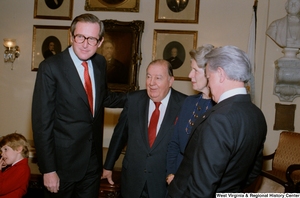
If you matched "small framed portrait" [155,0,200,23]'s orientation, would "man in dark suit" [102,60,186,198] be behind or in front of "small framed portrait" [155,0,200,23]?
in front

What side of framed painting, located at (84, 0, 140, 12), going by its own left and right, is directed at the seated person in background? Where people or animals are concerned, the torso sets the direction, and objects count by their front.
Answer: front

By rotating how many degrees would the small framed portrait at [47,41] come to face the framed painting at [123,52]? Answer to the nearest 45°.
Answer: approximately 45° to its left

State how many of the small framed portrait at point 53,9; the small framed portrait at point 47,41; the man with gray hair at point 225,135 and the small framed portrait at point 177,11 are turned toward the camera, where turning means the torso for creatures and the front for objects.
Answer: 3

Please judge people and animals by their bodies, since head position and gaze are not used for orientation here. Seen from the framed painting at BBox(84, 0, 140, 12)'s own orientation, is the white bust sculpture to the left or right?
on its left

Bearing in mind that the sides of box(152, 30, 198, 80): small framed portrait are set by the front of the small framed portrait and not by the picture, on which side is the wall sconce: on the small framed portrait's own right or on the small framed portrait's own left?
on the small framed portrait's own right

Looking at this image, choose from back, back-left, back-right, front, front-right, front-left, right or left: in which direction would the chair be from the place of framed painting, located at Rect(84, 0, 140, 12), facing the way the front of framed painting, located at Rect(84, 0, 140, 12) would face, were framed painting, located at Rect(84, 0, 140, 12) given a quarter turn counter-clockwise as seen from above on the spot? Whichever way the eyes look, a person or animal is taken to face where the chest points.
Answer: front-right

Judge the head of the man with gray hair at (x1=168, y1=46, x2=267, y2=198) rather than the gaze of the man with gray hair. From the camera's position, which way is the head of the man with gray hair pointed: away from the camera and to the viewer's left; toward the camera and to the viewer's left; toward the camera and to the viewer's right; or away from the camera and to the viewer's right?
away from the camera and to the viewer's left

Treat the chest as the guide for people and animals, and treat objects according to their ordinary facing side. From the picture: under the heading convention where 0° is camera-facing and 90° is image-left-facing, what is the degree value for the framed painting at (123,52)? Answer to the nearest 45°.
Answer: approximately 0°
